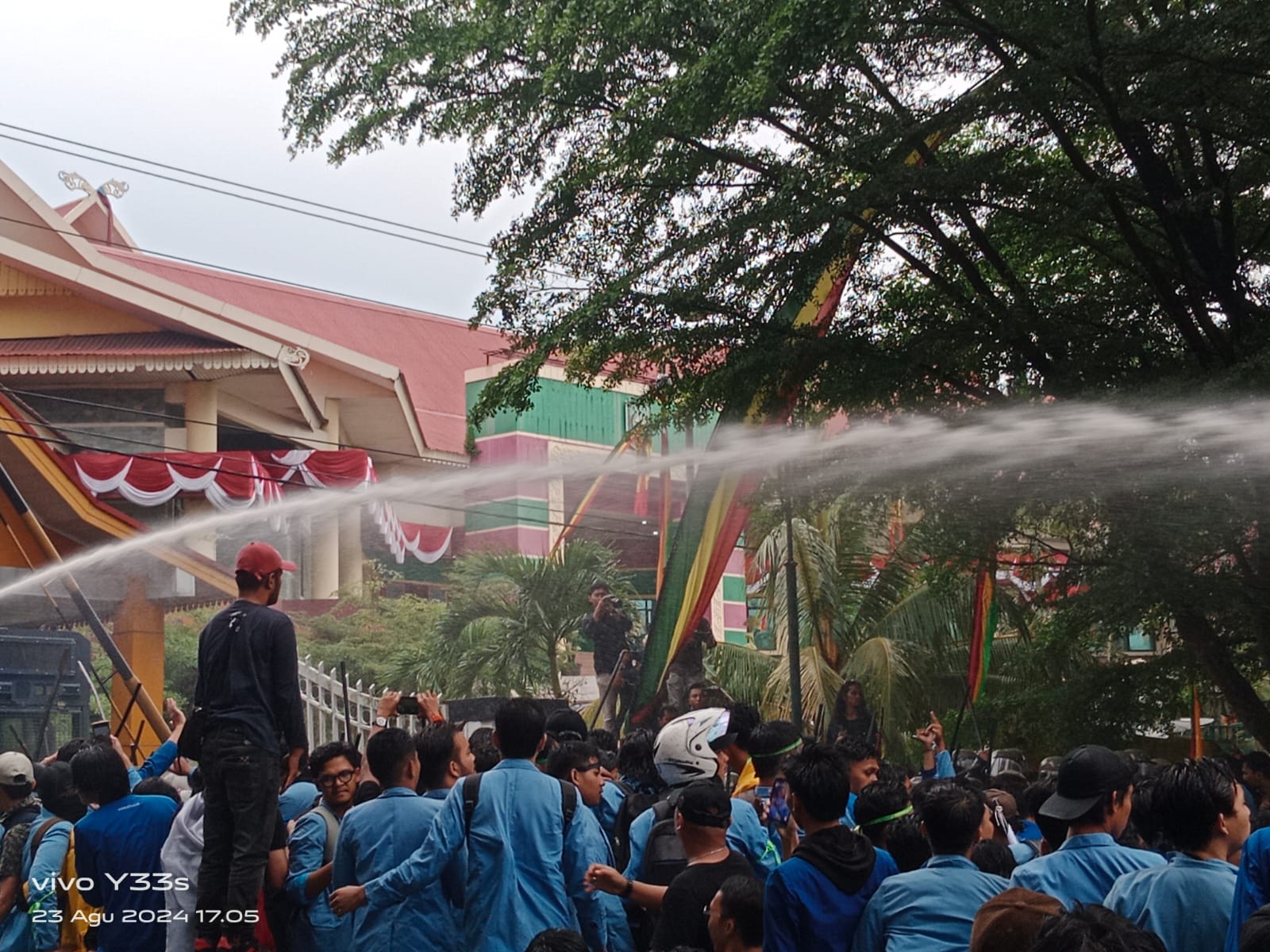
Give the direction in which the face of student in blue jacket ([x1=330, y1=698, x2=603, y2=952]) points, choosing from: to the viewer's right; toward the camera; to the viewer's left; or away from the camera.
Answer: away from the camera

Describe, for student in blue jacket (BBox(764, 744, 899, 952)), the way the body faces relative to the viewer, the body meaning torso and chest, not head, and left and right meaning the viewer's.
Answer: facing away from the viewer and to the left of the viewer

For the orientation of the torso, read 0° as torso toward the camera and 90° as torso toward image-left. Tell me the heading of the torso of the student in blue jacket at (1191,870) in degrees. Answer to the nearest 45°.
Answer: approximately 225°

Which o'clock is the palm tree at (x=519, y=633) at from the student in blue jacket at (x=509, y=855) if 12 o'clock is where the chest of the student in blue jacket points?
The palm tree is roughly at 12 o'clock from the student in blue jacket.

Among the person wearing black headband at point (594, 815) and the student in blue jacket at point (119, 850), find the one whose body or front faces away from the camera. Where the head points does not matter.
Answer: the student in blue jacket

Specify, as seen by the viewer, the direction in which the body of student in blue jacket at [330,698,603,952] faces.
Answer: away from the camera

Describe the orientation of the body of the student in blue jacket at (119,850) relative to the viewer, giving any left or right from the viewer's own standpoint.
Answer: facing away from the viewer

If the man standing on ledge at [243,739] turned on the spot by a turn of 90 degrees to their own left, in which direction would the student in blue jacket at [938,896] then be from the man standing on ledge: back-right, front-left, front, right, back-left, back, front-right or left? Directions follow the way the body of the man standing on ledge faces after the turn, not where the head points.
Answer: back

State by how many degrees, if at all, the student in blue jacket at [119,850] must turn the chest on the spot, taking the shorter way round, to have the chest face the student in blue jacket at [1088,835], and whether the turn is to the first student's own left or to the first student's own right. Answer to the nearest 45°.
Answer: approximately 135° to the first student's own right

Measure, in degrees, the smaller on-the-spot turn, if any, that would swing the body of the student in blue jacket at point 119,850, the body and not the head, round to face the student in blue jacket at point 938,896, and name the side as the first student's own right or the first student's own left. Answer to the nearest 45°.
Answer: approximately 135° to the first student's own right

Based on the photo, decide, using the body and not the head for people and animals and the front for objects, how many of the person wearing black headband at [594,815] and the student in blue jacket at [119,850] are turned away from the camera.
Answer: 1

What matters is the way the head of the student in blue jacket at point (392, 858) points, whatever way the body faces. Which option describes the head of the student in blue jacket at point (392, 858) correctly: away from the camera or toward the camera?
away from the camera
